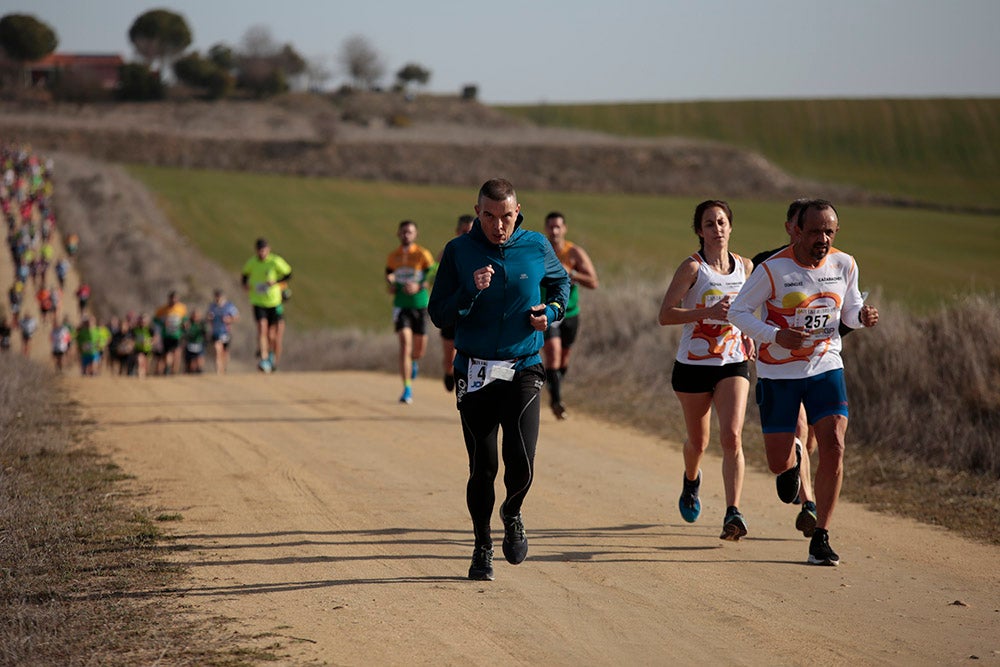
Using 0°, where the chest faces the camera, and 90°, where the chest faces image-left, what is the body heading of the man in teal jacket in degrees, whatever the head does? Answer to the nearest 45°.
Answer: approximately 0°

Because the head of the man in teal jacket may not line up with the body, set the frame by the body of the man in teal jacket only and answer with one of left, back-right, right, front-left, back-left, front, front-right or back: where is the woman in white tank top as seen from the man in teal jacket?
back-left
